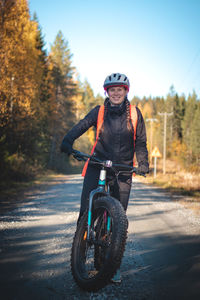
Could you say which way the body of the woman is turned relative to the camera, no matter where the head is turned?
toward the camera
